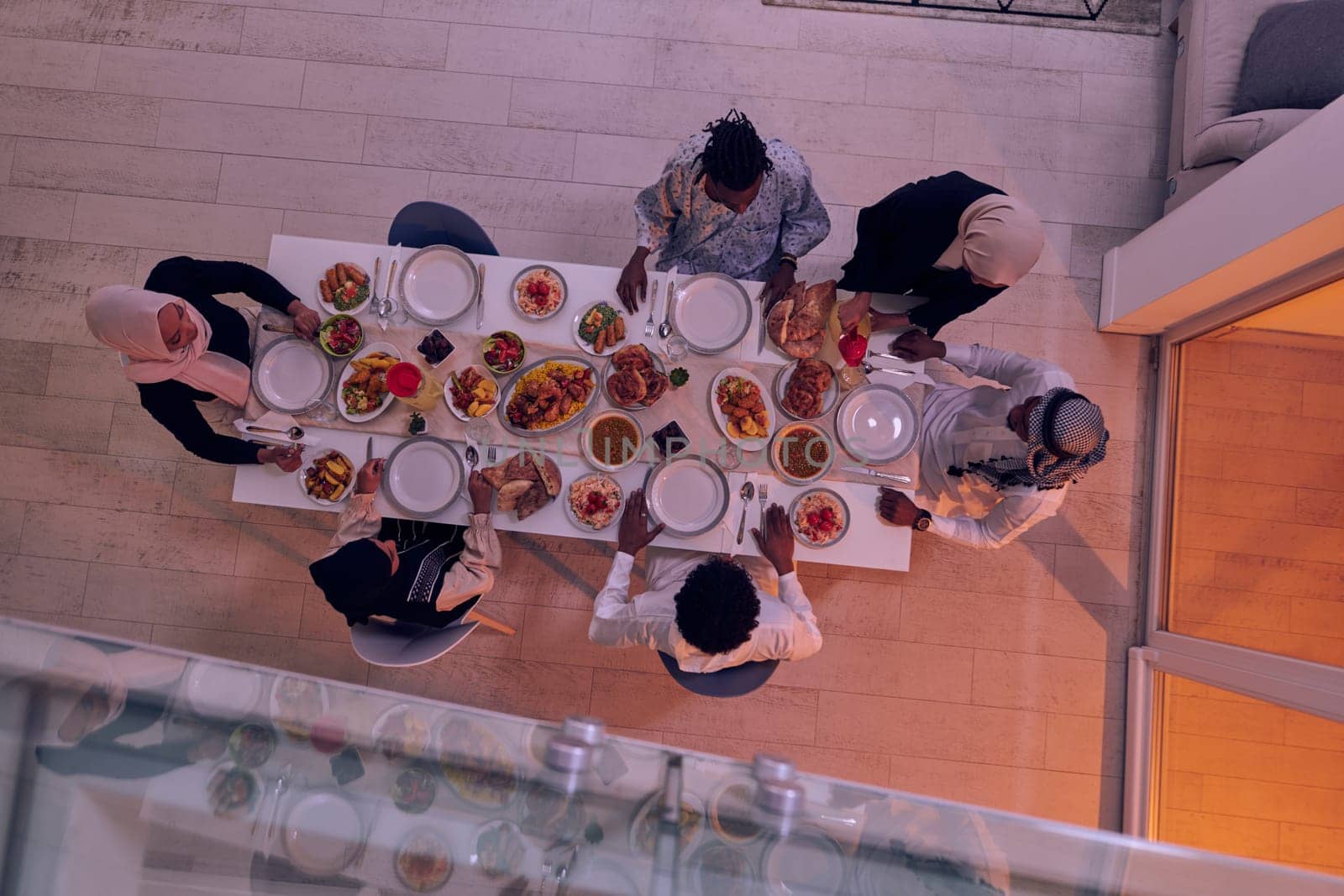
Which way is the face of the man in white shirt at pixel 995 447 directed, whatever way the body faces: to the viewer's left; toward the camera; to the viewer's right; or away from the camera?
to the viewer's left

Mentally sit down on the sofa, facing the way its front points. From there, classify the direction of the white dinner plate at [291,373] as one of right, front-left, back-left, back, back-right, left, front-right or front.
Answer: front

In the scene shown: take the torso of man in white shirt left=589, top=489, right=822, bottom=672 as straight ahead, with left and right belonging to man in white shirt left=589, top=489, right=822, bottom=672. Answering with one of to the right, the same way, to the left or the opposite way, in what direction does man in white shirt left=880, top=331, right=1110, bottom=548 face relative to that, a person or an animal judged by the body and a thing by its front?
to the left

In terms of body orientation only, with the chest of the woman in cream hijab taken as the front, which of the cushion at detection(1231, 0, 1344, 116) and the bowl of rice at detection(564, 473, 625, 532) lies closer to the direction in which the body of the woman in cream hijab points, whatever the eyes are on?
the bowl of rice

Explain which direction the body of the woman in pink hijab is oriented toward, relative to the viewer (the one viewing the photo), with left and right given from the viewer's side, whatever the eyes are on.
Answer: facing to the right of the viewer

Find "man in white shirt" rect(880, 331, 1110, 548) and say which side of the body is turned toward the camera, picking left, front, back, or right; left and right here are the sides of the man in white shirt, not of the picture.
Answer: left

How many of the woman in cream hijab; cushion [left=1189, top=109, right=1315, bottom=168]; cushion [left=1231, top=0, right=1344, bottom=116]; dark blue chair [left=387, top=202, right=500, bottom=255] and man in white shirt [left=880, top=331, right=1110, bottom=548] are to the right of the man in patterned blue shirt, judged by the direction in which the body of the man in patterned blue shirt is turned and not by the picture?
1

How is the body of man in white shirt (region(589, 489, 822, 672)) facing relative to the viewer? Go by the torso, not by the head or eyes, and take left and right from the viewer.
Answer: facing away from the viewer

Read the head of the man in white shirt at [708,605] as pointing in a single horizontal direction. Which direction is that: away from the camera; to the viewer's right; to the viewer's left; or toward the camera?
away from the camera

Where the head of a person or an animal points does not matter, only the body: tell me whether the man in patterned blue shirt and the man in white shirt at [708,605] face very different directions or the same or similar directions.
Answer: very different directions

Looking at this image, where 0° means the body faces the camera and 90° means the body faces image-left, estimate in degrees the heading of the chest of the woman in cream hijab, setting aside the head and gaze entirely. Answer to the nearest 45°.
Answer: approximately 45°

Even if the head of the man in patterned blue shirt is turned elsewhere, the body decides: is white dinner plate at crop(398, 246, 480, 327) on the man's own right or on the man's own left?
on the man's own right

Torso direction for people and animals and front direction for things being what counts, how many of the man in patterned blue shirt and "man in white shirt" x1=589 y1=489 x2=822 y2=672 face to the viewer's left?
0
